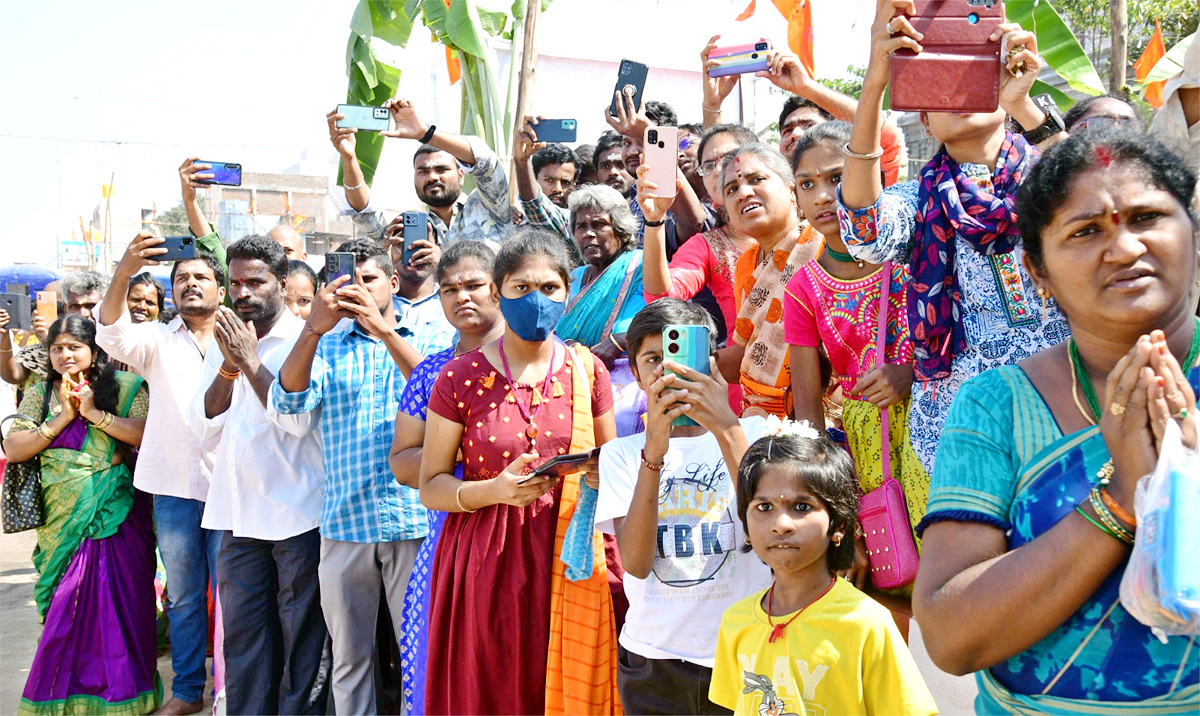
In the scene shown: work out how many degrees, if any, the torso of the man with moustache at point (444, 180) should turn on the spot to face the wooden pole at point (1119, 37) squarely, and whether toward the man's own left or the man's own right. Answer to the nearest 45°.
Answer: approximately 135° to the man's own left

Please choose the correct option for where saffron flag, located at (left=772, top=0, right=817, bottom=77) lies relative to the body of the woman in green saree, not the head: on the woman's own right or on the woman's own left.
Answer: on the woman's own left

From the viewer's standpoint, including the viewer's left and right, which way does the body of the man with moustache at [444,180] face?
facing the viewer and to the left of the viewer

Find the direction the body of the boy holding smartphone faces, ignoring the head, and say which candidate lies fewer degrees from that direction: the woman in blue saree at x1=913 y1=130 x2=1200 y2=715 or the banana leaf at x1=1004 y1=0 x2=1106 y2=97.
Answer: the woman in blue saree

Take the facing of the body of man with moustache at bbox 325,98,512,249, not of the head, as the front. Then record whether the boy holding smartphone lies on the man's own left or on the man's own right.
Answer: on the man's own left

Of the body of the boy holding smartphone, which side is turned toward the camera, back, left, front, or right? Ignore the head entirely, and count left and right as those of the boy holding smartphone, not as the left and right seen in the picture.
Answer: front

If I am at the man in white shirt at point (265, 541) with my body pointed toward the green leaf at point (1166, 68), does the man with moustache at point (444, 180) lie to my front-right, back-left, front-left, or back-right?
front-left
